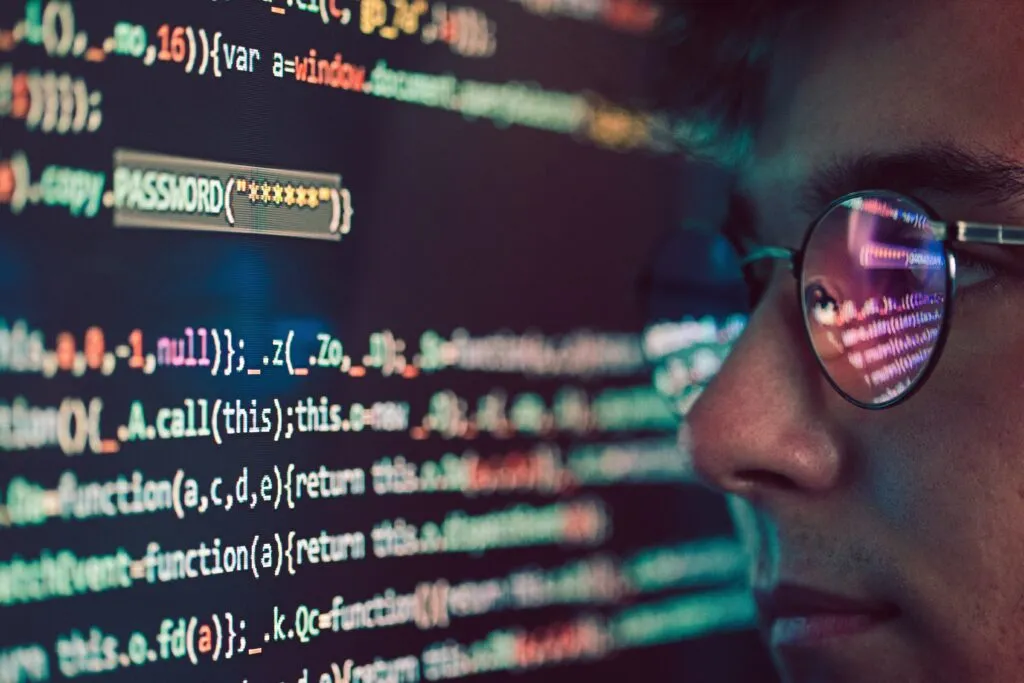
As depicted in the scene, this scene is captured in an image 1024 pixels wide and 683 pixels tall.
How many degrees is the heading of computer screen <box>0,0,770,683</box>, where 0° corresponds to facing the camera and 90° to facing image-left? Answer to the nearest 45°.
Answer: approximately 315°
